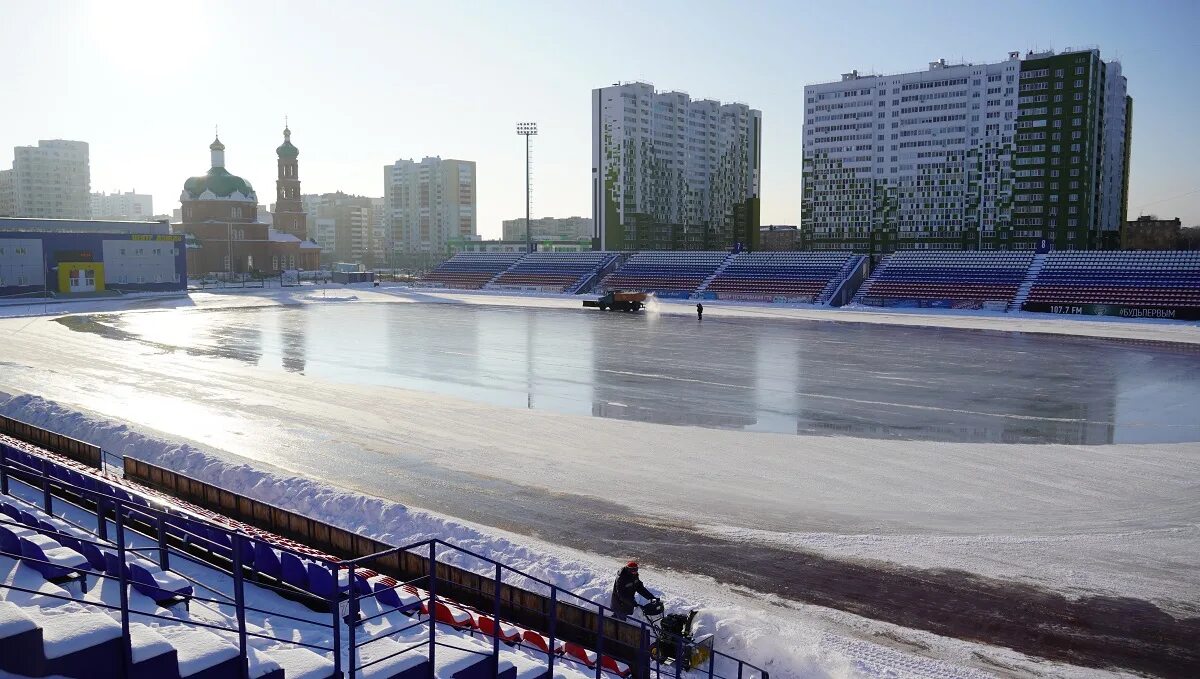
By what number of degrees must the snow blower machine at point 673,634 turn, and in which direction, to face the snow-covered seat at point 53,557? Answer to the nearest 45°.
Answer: approximately 135° to its right

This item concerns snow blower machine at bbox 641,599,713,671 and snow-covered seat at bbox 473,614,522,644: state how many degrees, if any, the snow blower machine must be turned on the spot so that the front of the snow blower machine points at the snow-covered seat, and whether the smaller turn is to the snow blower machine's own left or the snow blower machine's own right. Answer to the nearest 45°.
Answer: approximately 135° to the snow blower machine's own right

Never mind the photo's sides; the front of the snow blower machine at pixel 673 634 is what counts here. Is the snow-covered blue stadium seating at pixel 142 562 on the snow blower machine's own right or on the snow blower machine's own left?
on the snow blower machine's own right

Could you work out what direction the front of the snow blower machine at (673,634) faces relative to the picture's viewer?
facing the viewer and to the right of the viewer
